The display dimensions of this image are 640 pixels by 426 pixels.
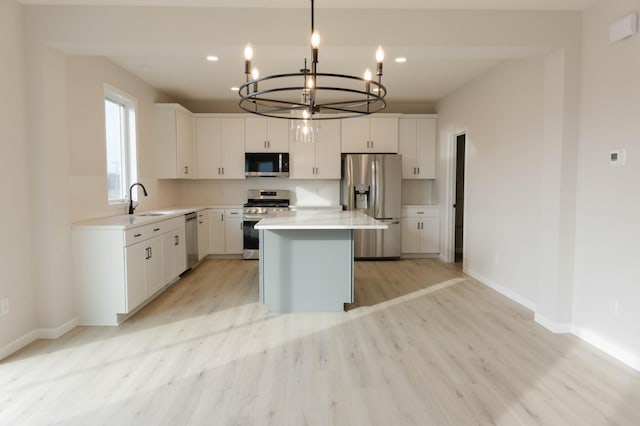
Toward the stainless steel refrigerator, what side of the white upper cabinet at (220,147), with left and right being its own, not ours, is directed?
left

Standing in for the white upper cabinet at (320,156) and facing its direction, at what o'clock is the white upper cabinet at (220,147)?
the white upper cabinet at (220,147) is roughly at 3 o'clock from the white upper cabinet at (320,156).

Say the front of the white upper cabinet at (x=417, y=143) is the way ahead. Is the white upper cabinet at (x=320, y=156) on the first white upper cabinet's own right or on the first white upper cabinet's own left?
on the first white upper cabinet's own right

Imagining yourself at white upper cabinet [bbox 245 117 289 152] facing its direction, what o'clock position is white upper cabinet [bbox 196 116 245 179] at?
white upper cabinet [bbox 196 116 245 179] is roughly at 3 o'clock from white upper cabinet [bbox 245 117 289 152].
